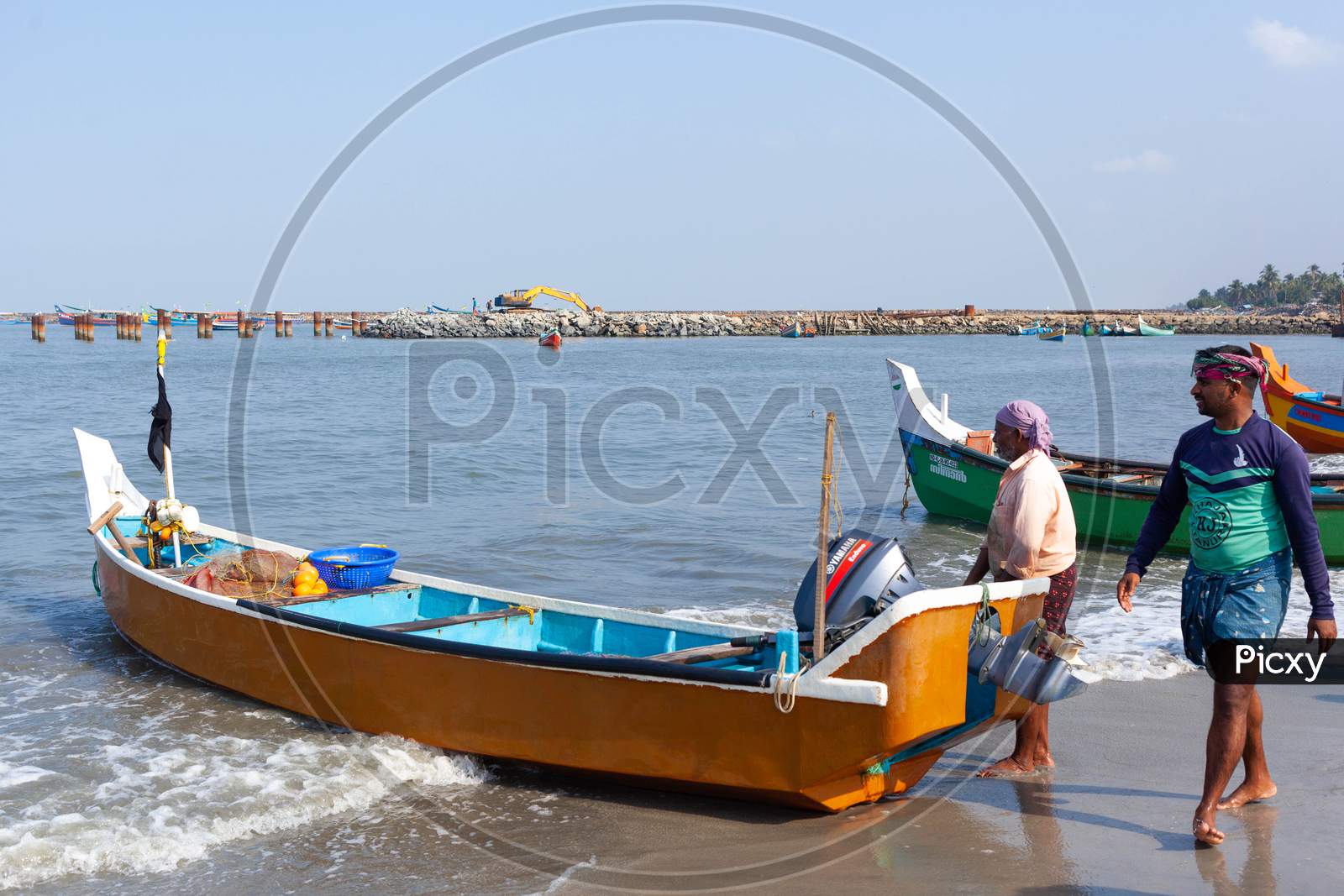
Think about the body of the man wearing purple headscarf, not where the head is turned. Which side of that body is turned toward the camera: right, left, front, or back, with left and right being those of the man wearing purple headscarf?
left

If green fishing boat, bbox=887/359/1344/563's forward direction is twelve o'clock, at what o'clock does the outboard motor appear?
The outboard motor is roughly at 9 o'clock from the green fishing boat.

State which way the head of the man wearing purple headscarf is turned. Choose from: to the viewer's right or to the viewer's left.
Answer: to the viewer's left

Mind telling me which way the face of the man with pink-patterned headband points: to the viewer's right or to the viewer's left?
to the viewer's left

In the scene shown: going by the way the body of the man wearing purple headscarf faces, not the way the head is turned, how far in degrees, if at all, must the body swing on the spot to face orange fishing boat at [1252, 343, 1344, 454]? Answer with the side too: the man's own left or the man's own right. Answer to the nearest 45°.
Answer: approximately 90° to the man's own right

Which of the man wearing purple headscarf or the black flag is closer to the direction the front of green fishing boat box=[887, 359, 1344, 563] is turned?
the black flag

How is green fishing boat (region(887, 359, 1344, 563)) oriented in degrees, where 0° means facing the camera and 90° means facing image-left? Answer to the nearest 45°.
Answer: approximately 90°

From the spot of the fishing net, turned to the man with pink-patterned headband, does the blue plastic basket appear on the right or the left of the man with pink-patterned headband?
left

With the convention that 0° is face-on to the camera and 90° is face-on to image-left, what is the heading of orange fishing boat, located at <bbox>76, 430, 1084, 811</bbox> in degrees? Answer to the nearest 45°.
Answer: approximately 135°
